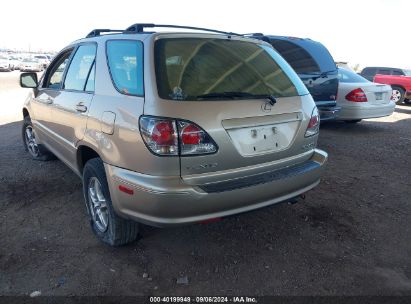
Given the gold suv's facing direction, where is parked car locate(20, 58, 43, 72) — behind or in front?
in front

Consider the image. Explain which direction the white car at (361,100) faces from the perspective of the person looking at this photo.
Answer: facing away from the viewer and to the left of the viewer

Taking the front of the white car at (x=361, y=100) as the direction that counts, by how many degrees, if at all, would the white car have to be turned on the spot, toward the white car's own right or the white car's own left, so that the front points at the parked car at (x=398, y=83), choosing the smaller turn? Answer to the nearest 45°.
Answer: approximately 45° to the white car's own right

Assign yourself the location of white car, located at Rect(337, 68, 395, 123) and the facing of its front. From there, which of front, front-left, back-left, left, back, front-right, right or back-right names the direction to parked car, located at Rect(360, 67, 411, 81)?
front-right

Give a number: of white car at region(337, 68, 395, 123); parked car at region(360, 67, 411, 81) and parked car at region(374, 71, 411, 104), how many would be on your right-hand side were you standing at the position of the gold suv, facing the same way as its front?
3

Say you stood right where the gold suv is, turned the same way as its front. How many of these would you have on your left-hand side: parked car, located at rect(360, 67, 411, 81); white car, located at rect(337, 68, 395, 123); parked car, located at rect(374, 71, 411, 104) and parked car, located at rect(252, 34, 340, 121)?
0

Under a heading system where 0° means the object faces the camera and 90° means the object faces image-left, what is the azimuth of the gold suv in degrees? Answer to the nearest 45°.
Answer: approximately 135°

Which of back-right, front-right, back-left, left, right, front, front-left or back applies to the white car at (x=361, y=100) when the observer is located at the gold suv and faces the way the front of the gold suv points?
right

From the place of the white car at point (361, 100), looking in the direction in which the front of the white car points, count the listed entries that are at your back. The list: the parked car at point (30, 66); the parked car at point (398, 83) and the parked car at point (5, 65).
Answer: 0

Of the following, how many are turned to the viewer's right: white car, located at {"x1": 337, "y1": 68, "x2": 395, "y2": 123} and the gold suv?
0

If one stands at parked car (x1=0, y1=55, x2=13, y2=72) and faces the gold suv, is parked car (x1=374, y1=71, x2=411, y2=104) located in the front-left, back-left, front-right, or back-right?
front-left

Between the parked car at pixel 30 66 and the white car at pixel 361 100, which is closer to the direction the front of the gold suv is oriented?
the parked car
